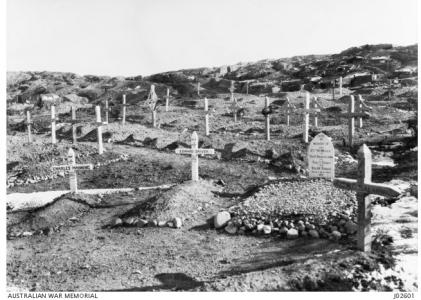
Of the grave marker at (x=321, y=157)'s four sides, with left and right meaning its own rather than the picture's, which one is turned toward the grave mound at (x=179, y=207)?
right

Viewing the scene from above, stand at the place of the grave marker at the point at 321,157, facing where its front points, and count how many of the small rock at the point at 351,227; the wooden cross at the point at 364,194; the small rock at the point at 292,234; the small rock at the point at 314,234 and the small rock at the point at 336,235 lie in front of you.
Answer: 5

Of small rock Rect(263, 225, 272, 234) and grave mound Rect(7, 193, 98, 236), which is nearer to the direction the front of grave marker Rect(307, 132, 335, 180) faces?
the small rock

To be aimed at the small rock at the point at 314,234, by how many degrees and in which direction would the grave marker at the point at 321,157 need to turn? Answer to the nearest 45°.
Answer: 0° — it already faces it

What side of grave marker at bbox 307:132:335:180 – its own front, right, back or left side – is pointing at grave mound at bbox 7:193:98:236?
right

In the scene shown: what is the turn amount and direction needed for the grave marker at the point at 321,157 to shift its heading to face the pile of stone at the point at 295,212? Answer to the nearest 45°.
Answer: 0° — it already faces it

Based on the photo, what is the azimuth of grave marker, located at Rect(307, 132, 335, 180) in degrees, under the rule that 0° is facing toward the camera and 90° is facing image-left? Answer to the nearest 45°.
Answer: approximately 0°

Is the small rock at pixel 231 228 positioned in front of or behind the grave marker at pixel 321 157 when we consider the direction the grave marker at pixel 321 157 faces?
in front

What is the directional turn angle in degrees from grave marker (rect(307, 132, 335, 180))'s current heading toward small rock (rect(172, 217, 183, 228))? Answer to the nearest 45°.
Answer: approximately 45° to its right

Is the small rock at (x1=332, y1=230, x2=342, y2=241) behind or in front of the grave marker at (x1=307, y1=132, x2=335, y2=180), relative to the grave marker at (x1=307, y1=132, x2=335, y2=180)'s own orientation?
in front

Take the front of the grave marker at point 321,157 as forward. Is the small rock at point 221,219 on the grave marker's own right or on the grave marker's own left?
on the grave marker's own right

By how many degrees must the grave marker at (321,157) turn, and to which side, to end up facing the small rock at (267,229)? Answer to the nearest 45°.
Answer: approximately 45° to its right

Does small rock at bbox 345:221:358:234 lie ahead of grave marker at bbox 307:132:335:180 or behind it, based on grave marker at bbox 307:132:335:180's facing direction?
ahead
